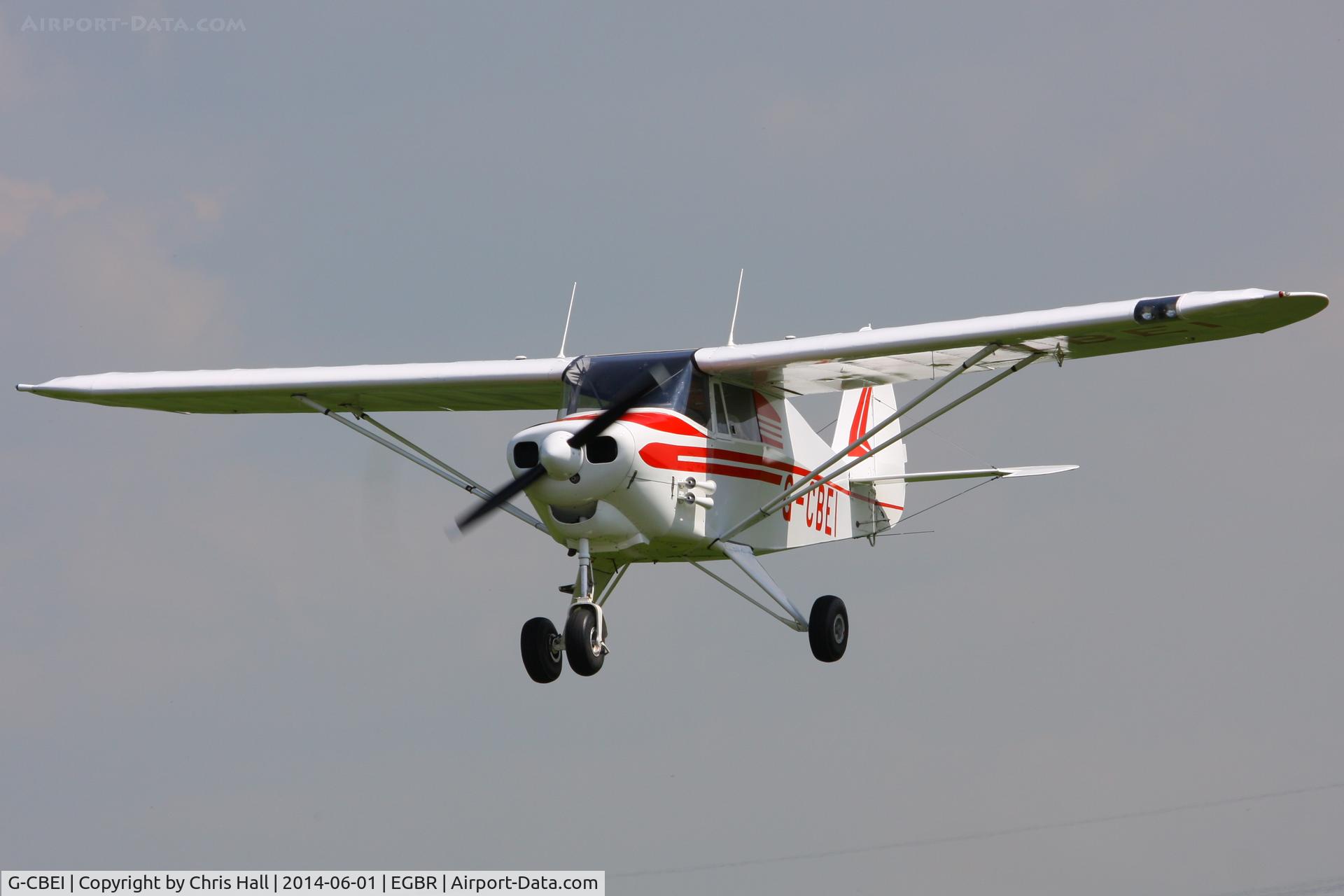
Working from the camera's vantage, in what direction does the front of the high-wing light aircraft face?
facing the viewer and to the left of the viewer
